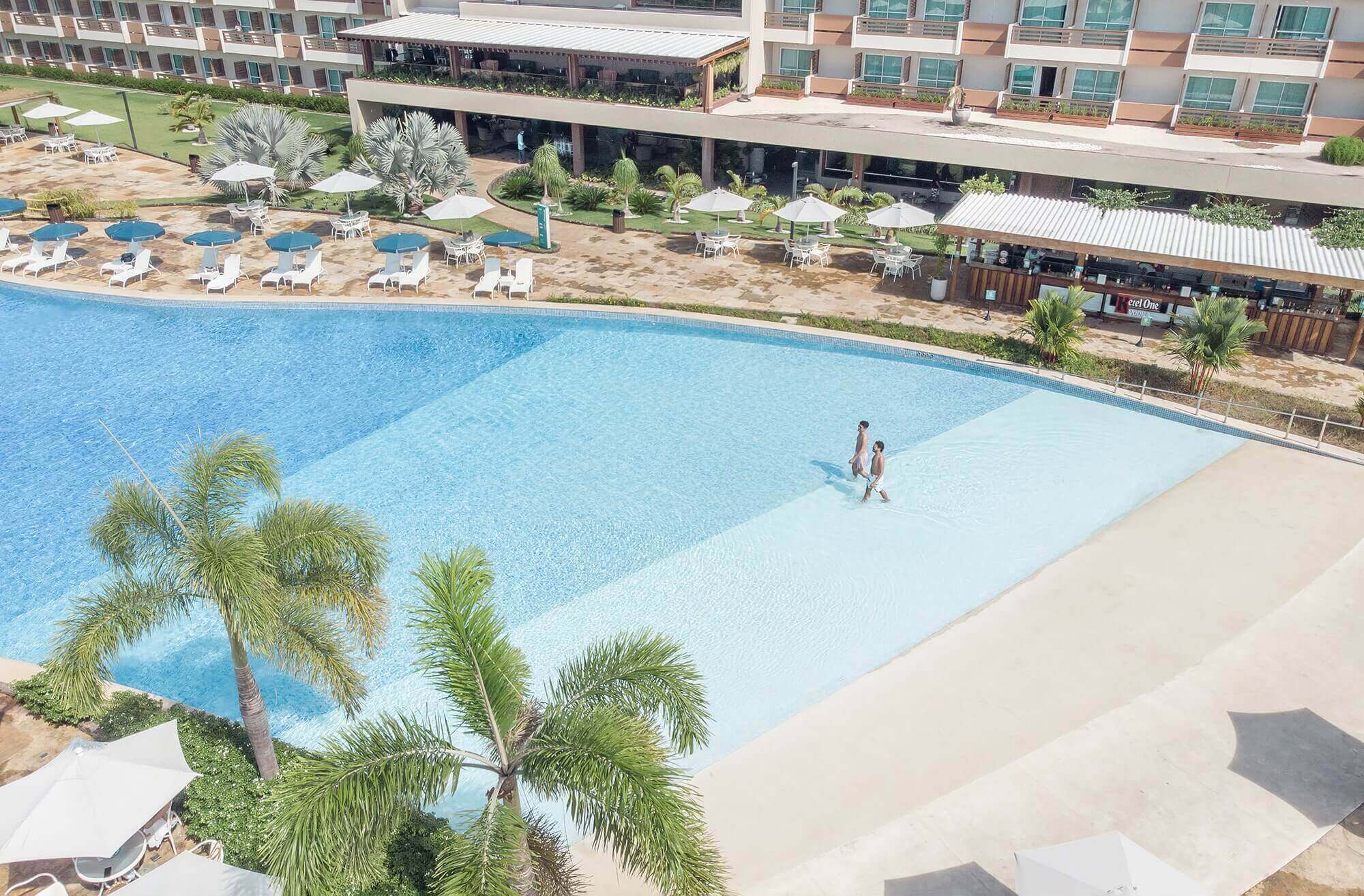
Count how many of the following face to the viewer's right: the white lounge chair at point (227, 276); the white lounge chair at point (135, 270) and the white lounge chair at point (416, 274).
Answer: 0

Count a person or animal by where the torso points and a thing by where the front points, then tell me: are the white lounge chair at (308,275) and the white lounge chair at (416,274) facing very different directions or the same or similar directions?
same or similar directions

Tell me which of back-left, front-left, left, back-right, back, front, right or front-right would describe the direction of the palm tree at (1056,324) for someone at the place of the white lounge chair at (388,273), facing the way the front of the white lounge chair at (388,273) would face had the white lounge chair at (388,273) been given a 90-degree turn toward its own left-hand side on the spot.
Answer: front

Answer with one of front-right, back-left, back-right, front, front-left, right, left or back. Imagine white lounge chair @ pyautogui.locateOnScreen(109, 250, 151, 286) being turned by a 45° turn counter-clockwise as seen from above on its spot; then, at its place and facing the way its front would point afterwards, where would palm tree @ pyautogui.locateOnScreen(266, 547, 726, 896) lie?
front

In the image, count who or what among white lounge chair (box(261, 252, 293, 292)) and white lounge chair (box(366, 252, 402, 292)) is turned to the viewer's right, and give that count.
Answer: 0

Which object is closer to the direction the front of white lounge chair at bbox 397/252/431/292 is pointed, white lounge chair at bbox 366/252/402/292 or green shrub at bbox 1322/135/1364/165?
the white lounge chair

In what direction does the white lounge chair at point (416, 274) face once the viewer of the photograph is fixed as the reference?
facing the viewer and to the left of the viewer

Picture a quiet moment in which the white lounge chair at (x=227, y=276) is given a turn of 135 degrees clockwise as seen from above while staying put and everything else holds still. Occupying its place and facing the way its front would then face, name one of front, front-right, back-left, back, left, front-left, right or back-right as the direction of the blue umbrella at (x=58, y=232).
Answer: front-left

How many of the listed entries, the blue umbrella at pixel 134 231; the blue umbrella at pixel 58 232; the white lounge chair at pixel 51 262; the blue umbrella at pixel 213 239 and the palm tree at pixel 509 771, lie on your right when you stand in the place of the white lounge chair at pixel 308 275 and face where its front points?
4

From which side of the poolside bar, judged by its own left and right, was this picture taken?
front

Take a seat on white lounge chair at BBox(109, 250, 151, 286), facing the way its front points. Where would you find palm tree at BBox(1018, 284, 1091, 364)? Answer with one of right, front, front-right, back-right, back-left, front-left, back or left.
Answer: left

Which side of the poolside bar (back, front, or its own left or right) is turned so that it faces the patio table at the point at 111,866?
front

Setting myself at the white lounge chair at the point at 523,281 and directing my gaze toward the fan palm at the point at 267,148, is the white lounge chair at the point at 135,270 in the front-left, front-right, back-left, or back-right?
front-left

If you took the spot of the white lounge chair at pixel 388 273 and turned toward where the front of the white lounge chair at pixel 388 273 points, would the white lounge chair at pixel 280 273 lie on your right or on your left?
on your right

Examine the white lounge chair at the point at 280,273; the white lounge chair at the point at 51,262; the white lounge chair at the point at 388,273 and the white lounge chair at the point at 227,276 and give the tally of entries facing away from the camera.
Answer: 0

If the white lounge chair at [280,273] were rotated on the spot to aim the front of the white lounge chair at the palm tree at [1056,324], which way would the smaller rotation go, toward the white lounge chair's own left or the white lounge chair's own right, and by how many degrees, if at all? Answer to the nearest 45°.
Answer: approximately 90° to the white lounge chair's own left
